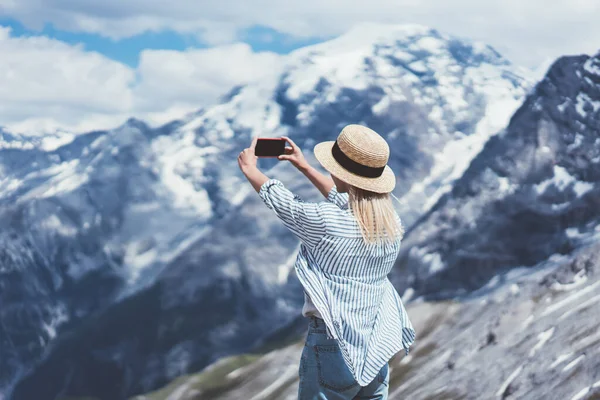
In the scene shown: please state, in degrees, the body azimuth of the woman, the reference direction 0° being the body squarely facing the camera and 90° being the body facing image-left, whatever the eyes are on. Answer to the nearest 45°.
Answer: approximately 135°

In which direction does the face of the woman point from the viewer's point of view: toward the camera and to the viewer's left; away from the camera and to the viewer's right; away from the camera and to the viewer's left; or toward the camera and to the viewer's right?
away from the camera and to the viewer's left
